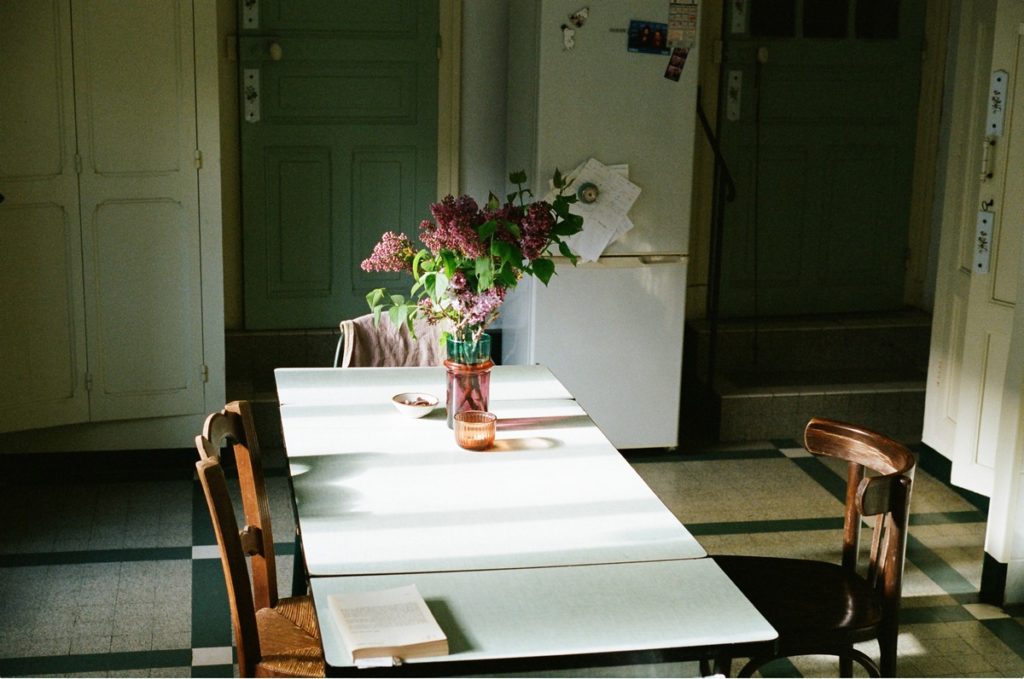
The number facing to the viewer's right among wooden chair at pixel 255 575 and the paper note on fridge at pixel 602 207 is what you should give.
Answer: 1

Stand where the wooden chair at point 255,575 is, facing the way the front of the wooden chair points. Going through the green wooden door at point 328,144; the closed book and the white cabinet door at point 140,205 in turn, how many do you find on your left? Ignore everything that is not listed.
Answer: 2

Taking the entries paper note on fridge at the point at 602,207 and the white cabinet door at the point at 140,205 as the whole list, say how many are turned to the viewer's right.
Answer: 0

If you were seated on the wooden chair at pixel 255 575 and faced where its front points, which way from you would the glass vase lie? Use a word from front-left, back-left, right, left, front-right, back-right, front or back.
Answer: front-left

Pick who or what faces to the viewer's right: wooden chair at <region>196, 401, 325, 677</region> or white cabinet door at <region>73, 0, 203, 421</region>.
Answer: the wooden chair

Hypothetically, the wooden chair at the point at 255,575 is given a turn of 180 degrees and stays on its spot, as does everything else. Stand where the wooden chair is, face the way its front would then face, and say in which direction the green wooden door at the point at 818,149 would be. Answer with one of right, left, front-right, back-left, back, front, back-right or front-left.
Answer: back-right

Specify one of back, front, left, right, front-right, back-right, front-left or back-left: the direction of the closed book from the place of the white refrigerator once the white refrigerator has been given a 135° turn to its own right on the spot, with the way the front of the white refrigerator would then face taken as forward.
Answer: back-left

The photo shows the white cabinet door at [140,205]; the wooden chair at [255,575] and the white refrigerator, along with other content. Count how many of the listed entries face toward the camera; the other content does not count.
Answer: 2

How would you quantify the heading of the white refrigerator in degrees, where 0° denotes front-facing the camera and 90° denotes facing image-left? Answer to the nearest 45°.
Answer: approximately 0°

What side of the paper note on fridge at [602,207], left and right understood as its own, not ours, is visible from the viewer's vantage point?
front

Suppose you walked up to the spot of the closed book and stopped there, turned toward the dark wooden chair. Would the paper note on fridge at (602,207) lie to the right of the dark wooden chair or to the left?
left

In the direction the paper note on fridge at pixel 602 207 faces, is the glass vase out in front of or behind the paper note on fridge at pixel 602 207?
in front

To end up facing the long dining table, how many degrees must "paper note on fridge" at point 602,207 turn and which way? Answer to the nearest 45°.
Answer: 0° — it already faces it

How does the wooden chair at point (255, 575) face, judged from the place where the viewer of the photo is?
facing to the right of the viewer

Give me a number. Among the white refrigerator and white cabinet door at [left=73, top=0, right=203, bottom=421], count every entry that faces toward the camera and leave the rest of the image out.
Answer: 2

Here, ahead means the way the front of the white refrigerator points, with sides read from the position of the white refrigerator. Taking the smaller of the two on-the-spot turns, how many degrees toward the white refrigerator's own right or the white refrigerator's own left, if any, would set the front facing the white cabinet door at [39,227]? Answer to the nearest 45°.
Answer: approximately 90° to the white refrigerator's own right
